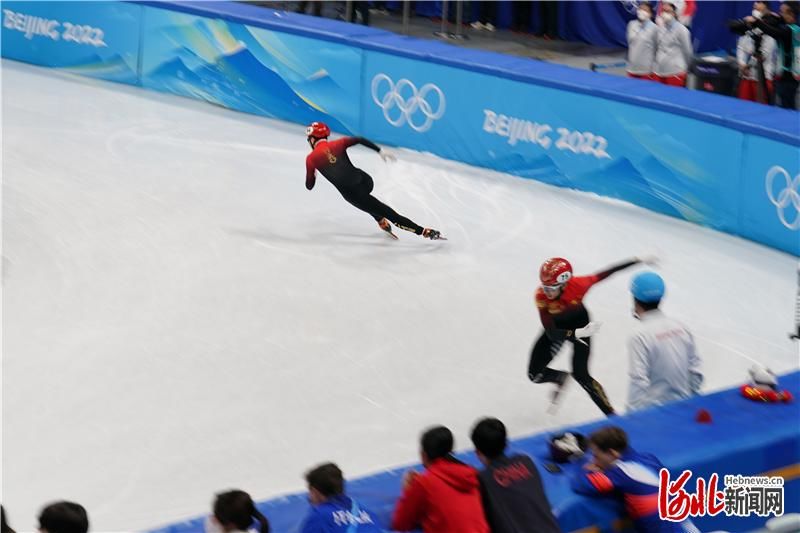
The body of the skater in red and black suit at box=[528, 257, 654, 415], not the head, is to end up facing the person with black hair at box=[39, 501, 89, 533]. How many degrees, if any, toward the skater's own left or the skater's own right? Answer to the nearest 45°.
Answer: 0° — they already face them

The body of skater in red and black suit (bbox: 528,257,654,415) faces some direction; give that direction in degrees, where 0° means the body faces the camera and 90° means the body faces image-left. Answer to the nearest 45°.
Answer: approximately 45°

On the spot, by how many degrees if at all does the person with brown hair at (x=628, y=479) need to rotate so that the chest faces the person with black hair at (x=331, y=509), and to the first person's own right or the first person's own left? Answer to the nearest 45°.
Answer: approximately 45° to the first person's own left

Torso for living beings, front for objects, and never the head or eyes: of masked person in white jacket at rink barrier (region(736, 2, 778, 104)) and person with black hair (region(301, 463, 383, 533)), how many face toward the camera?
1

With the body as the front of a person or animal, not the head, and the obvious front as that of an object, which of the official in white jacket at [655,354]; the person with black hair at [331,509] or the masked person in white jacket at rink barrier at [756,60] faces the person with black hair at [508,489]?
the masked person in white jacket at rink barrier

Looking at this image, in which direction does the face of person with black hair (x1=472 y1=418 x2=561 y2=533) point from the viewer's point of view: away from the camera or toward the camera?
away from the camera

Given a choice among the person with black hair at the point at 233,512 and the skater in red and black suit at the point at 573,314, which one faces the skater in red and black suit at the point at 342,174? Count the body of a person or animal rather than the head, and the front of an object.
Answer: the person with black hair

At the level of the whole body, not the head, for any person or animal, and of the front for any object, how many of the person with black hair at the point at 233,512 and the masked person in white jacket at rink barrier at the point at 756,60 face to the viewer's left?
0

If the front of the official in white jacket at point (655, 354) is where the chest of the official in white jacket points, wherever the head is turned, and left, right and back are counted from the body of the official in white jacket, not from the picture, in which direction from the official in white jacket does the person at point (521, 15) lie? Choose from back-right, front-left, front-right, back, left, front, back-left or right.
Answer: front-right

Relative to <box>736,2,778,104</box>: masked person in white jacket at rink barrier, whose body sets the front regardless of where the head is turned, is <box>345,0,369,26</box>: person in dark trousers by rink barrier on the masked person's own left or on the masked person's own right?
on the masked person's own right

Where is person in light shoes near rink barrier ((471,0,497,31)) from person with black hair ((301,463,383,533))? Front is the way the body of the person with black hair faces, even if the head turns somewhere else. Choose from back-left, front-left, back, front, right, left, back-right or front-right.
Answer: front-right

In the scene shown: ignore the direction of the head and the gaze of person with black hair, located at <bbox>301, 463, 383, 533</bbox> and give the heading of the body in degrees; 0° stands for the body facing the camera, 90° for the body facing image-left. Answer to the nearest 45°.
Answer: approximately 135°

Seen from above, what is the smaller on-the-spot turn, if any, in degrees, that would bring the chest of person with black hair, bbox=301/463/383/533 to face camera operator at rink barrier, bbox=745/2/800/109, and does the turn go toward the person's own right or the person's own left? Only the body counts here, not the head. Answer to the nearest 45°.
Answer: approximately 90° to the person's own right

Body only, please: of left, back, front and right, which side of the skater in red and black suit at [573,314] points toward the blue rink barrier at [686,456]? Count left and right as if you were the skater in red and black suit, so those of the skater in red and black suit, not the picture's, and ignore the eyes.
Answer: left
